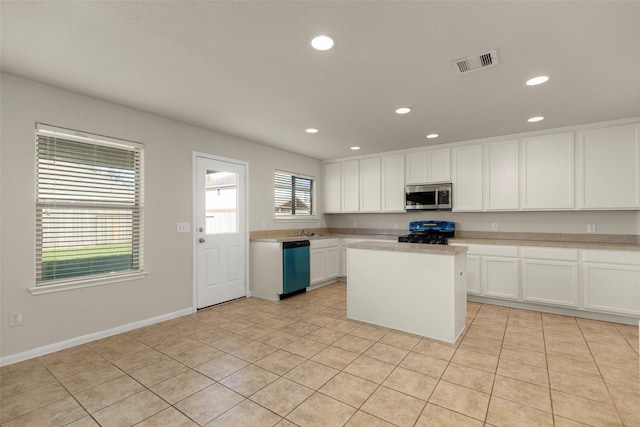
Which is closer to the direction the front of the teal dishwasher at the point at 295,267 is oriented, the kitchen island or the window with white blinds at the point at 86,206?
the kitchen island

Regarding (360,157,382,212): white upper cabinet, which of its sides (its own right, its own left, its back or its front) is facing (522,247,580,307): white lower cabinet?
left

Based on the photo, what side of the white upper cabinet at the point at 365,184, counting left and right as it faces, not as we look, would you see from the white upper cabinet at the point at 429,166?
left

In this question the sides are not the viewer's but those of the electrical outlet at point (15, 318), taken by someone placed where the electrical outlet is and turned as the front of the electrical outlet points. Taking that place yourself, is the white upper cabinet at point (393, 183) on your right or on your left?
on your left

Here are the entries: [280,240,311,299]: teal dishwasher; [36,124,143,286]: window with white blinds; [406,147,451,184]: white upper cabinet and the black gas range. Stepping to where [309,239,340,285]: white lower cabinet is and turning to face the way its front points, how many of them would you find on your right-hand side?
2

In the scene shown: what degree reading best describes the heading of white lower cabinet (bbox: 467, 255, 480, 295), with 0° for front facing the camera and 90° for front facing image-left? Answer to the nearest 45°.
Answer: approximately 0°

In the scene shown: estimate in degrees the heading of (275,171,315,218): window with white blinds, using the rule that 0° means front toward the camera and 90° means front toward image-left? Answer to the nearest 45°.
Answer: approximately 315°

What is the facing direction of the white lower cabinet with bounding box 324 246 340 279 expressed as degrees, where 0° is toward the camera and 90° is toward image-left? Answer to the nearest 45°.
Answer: approximately 315°

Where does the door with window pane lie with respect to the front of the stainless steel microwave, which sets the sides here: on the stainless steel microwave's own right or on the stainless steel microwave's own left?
on the stainless steel microwave's own right

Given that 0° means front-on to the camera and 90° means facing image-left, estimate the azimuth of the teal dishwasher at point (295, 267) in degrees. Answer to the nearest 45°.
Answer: approximately 315°
